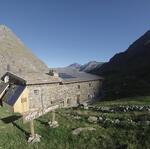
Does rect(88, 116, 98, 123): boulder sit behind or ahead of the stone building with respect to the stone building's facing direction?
ahead

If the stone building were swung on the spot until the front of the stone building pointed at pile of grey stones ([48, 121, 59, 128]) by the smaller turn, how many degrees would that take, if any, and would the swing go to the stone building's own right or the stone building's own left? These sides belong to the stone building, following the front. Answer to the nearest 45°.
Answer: approximately 45° to the stone building's own right

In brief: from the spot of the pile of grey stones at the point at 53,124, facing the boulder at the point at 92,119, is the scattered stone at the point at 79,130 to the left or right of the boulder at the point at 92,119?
right

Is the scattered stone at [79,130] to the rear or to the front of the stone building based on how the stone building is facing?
to the front

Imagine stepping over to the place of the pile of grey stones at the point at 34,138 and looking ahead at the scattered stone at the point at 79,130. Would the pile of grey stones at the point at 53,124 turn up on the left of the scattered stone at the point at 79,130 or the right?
left

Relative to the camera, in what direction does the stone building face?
facing the viewer and to the right of the viewer
